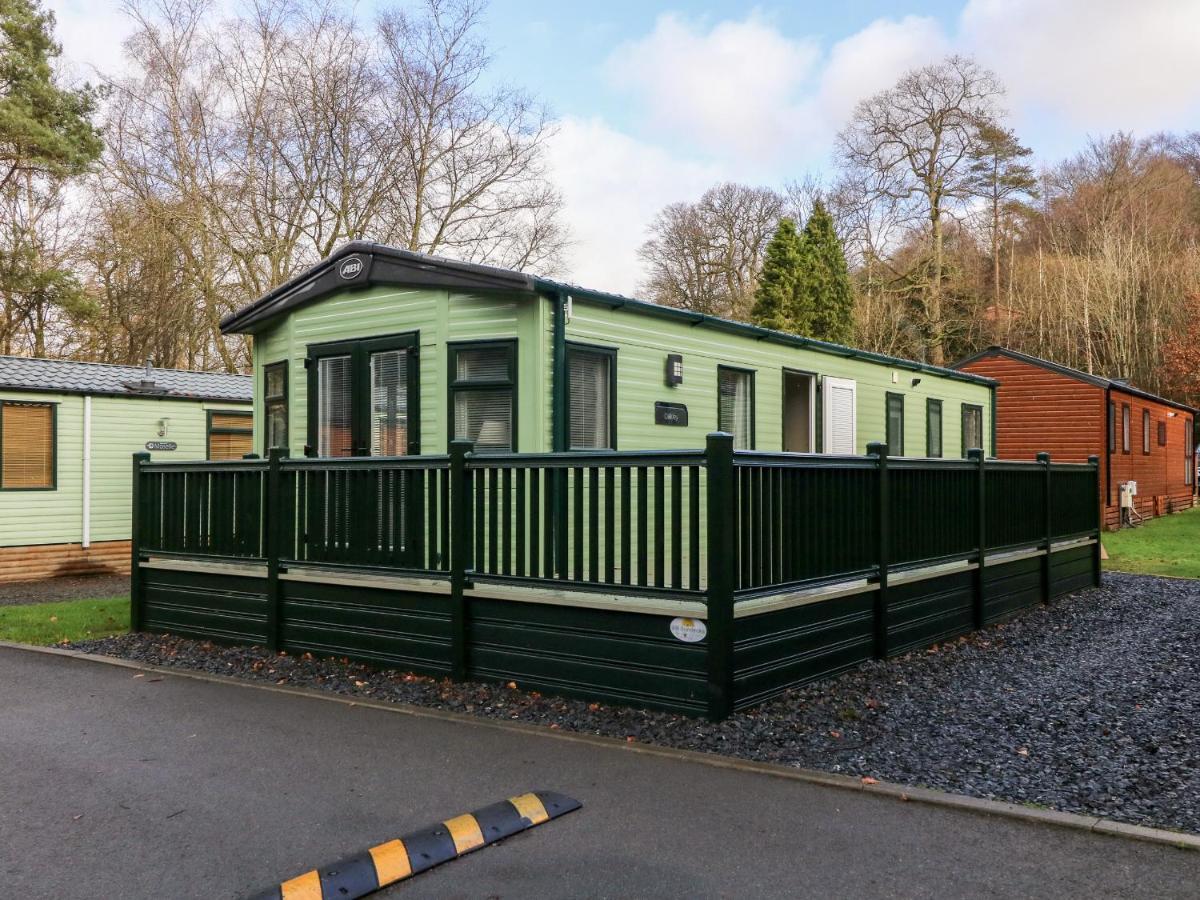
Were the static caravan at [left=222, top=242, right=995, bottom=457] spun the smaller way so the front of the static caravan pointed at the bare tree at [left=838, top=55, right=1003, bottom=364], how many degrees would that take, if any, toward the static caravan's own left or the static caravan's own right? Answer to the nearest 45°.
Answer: approximately 180°

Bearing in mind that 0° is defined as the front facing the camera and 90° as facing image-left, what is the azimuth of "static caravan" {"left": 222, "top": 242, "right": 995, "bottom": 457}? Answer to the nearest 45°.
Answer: approximately 45°

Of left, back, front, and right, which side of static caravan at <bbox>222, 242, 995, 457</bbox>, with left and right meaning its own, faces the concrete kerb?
front

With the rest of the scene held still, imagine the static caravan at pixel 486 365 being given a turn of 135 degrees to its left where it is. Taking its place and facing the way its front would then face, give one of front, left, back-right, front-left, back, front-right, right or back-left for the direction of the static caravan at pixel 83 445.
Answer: back-left

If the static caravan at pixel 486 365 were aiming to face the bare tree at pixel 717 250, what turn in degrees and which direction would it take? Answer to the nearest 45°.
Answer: approximately 135° to its right
